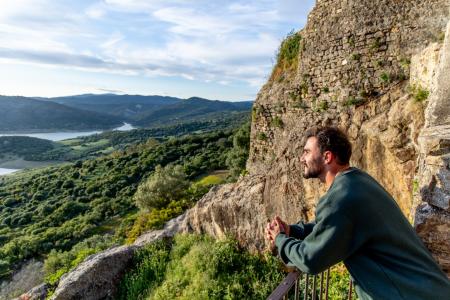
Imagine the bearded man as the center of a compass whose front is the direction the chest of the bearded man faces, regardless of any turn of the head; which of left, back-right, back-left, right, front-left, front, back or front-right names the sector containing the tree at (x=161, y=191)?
front-right

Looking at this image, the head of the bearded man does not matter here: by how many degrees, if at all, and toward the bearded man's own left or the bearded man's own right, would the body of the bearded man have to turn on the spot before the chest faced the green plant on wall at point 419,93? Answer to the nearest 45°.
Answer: approximately 90° to the bearded man's own right

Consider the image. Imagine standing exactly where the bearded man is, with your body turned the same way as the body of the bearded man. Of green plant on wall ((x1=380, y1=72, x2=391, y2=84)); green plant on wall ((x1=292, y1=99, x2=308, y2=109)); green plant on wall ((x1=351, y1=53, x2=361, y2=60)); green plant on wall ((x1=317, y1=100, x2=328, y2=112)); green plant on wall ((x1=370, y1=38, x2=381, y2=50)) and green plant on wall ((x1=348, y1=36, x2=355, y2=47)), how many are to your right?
6

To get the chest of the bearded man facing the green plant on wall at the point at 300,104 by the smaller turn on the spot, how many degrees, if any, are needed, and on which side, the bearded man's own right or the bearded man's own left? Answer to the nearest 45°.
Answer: approximately 90° to the bearded man's own right

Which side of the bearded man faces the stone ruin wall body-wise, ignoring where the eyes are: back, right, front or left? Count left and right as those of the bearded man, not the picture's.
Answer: right

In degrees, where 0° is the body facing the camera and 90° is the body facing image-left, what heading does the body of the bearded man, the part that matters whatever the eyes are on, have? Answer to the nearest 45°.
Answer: approximately 90°

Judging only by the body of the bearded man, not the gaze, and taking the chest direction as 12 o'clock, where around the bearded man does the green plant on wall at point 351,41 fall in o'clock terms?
The green plant on wall is roughly at 3 o'clock from the bearded man.

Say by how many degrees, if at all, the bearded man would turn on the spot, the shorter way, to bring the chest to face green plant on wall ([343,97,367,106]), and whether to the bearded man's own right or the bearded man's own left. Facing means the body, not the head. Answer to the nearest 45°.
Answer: approximately 90° to the bearded man's own right

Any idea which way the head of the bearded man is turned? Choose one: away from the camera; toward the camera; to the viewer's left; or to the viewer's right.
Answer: to the viewer's left

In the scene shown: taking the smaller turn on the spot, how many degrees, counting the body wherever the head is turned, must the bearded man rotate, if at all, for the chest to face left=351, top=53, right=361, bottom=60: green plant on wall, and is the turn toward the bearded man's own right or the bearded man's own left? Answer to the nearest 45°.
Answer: approximately 90° to the bearded man's own right
